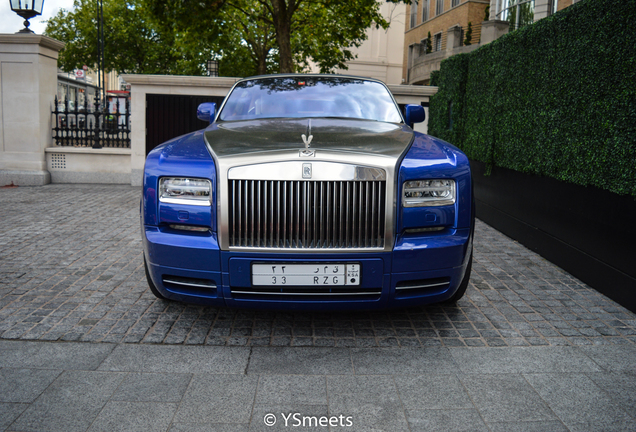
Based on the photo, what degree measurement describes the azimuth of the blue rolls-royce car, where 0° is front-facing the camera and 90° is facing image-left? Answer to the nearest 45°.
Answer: approximately 0°

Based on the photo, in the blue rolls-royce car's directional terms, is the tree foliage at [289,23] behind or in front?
behind

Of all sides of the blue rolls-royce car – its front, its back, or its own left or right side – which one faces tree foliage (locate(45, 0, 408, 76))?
back

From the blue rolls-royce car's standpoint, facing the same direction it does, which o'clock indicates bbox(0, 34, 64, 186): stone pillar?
The stone pillar is roughly at 5 o'clock from the blue rolls-royce car.

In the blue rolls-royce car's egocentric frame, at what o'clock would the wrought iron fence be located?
The wrought iron fence is roughly at 5 o'clock from the blue rolls-royce car.

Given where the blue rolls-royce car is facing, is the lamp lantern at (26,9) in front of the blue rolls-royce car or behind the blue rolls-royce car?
behind

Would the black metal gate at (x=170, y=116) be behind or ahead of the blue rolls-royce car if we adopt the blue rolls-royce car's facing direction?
behind
